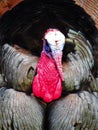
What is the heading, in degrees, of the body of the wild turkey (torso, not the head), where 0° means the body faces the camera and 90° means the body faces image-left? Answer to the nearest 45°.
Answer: approximately 0°
